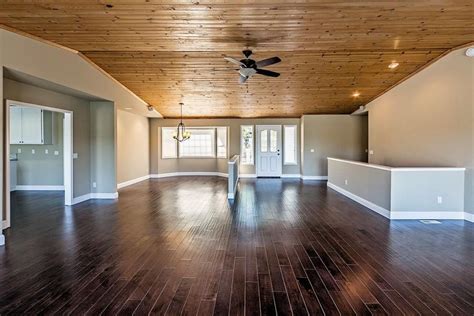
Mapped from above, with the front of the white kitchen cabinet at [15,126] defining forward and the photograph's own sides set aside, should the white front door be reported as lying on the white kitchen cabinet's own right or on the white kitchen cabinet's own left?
on the white kitchen cabinet's own left

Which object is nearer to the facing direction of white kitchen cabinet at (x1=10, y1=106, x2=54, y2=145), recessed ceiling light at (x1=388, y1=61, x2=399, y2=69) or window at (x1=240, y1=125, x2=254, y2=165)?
the recessed ceiling light

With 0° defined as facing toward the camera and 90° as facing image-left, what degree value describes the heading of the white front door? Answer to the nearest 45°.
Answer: approximately 0°

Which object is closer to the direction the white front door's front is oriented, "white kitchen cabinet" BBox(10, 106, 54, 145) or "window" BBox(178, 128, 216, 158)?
the white kitchen cabinet

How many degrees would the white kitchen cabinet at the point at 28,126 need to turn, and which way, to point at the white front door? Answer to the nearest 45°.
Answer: approximately 90° to its left

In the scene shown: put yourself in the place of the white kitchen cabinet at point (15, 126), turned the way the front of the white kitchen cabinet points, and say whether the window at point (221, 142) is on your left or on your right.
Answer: on your left

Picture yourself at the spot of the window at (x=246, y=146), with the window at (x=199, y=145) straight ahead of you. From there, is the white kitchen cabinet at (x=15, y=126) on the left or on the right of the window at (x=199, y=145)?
left
